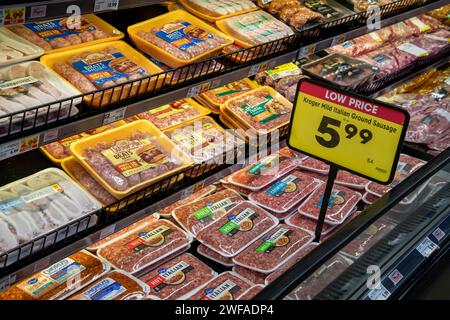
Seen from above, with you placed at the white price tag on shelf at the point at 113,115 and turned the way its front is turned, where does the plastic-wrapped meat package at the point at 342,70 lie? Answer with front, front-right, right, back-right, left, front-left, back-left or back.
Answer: left

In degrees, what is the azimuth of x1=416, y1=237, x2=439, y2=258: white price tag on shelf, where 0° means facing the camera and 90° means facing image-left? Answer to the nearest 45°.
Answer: approximately 315°

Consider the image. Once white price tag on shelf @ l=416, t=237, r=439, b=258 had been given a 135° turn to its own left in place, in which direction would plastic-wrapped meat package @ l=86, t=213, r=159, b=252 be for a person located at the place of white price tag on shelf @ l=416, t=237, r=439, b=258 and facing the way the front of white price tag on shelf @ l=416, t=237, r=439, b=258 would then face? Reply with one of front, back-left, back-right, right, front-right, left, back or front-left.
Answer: left

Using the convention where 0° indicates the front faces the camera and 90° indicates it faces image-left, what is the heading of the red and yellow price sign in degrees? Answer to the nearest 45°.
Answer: approximately 0°

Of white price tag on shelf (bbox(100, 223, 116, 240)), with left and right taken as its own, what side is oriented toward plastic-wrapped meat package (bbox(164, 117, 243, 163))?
left

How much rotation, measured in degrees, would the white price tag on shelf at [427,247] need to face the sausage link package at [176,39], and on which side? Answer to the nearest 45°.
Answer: approximately 135° to its right

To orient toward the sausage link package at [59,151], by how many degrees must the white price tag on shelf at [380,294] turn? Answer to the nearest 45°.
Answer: approximately 135° to its right

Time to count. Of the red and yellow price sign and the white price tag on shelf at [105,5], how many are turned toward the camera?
2

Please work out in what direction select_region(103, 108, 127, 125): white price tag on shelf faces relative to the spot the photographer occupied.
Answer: facing the viewer and to the right of the viewer

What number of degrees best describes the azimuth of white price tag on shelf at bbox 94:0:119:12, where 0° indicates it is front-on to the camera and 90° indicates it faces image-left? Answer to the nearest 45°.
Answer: approximately 0°
